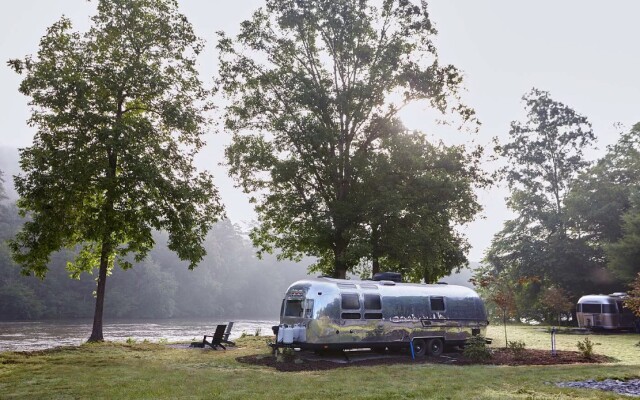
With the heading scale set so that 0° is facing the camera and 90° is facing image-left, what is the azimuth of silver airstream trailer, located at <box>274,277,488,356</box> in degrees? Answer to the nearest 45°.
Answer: approximately 45°

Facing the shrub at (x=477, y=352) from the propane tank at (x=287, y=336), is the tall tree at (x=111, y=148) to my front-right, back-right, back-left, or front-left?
back-left

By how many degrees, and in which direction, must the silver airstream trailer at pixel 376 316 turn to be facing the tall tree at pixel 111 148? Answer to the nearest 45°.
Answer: approximately 45° to its right

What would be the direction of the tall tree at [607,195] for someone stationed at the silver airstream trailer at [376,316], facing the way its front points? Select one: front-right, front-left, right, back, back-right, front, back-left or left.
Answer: back

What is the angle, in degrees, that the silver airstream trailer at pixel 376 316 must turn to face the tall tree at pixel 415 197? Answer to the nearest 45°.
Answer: approximately 135° to its right

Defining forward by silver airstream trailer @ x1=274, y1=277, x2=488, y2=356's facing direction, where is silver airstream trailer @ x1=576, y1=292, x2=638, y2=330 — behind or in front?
behind
